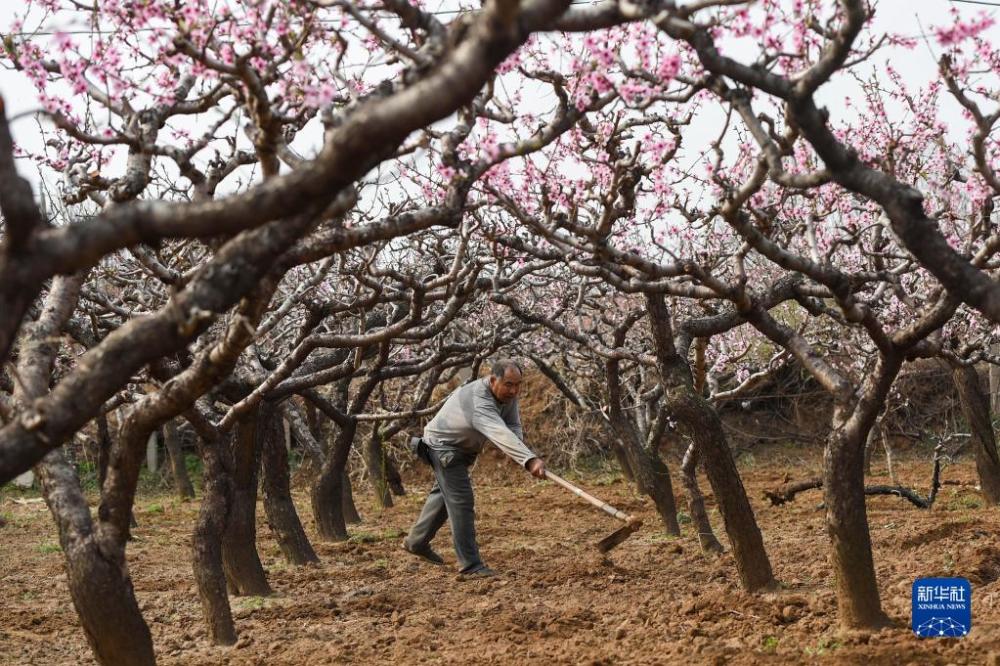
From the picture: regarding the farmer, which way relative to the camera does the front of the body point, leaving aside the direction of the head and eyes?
to the viewer's right

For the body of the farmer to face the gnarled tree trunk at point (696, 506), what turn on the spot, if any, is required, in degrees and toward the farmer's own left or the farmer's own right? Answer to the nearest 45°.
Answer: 0° — they already face it

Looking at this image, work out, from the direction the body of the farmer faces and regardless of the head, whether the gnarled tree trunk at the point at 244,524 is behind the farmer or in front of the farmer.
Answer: behind

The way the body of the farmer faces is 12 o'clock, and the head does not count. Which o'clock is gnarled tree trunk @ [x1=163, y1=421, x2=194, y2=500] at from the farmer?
The gnarled tree trunk is roughly at 8 o'clock from the farmer.

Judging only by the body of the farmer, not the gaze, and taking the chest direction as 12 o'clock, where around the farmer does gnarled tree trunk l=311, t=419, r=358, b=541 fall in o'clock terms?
The gnarled tree trunk is roughly at 8 o'clock from the farmer.

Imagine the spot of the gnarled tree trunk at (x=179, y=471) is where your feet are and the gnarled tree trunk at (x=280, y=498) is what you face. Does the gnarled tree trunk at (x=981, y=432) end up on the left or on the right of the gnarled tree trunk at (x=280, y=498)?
left

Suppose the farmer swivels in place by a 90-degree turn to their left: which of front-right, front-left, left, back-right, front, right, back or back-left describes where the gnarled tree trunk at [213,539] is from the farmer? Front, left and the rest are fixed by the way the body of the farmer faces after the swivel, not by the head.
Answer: back-left

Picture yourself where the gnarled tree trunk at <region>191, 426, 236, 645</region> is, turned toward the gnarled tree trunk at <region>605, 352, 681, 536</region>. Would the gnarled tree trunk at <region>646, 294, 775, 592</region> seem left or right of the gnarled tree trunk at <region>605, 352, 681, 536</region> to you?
right

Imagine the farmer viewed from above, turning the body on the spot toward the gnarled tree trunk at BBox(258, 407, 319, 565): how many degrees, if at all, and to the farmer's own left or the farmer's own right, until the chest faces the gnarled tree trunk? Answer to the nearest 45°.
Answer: approximately 135° to the farmer's own left
